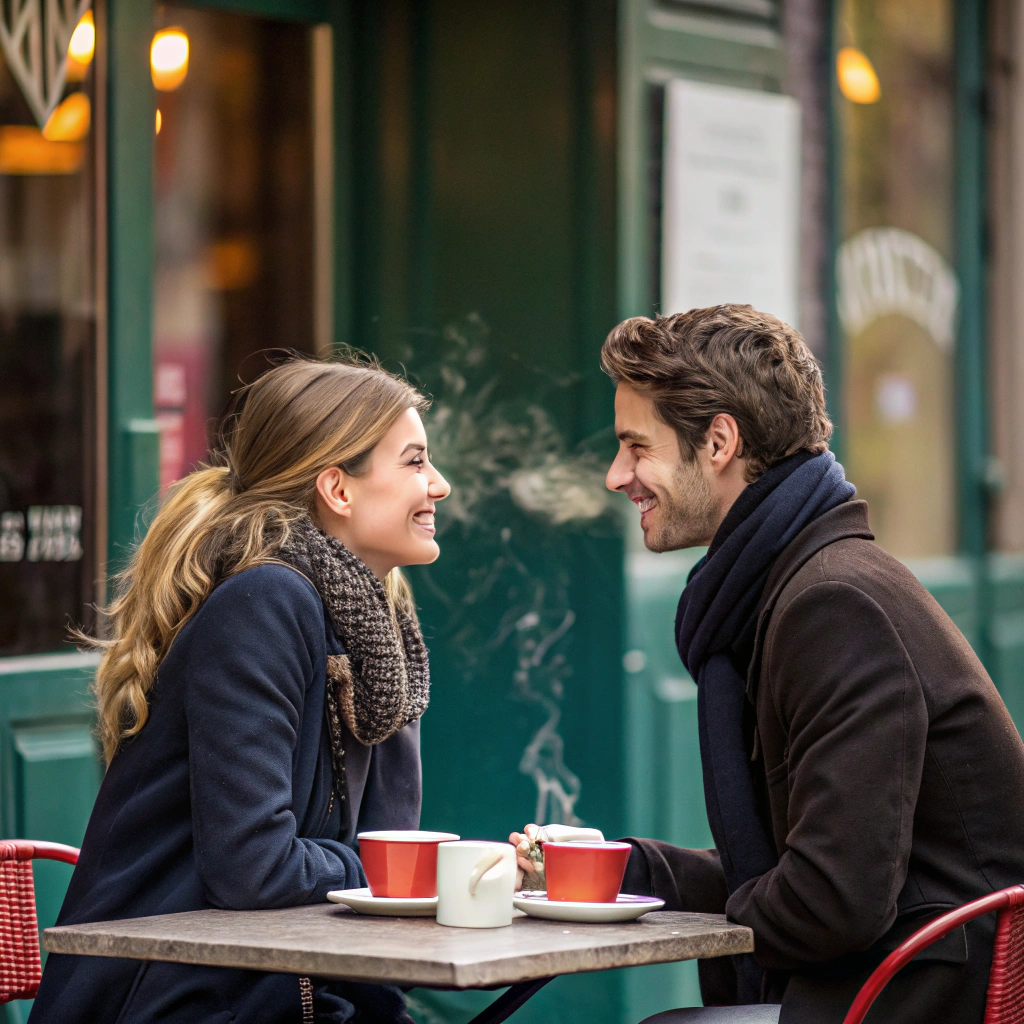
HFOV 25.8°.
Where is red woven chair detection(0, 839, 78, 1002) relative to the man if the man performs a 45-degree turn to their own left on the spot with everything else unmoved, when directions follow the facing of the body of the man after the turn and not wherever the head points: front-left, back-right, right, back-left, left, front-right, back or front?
front-right

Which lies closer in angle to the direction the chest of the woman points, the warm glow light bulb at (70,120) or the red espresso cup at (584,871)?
the red espresso cup

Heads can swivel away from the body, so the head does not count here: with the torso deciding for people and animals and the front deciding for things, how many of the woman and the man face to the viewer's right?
1

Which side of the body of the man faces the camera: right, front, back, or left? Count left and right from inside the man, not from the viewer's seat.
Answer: left

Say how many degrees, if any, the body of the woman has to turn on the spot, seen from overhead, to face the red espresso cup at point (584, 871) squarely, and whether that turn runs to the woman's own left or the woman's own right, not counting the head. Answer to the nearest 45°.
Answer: approximately 45° to the woman's own right

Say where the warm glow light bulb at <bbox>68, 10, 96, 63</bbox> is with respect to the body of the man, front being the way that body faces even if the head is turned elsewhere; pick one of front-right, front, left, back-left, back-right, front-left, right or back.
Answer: front-right

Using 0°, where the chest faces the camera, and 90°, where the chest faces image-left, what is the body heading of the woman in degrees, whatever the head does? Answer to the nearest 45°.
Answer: approximately 270°

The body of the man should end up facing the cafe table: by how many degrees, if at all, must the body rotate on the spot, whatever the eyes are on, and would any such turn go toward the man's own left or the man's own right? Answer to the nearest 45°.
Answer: approximately 45° to the man's own left

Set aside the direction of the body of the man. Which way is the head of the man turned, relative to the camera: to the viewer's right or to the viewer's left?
to the viewer's left

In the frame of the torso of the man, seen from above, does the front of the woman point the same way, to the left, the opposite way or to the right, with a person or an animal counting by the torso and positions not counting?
the opposite way
